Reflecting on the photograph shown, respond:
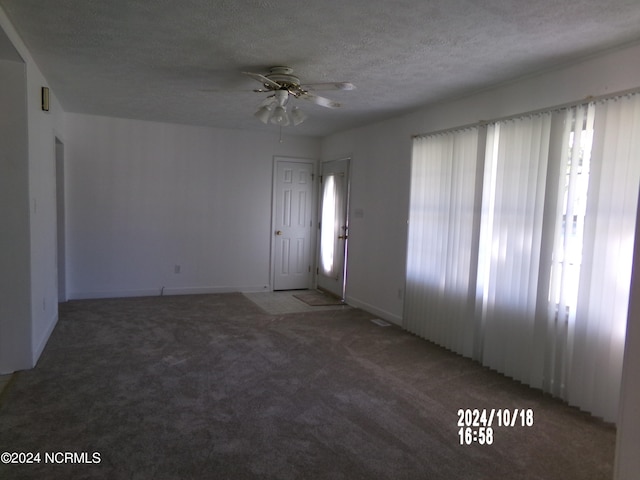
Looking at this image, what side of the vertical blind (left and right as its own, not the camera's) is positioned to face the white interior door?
right

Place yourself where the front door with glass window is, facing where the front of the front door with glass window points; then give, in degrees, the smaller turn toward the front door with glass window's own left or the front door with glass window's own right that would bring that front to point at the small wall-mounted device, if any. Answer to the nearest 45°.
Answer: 0° — it already faces it

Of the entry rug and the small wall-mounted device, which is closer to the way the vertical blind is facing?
the small wall-mounted device

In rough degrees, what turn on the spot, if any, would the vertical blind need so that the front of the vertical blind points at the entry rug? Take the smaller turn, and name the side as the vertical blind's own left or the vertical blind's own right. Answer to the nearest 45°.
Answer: approximately 90° to the vertical blind's own right

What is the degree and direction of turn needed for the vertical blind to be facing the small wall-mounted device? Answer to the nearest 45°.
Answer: approximately 45° to its right

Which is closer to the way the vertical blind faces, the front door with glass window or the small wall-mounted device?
the small wall-mounted device

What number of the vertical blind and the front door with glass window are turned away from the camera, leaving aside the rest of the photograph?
0

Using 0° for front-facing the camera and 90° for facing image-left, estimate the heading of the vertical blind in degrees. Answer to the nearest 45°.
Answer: approximately 45°
